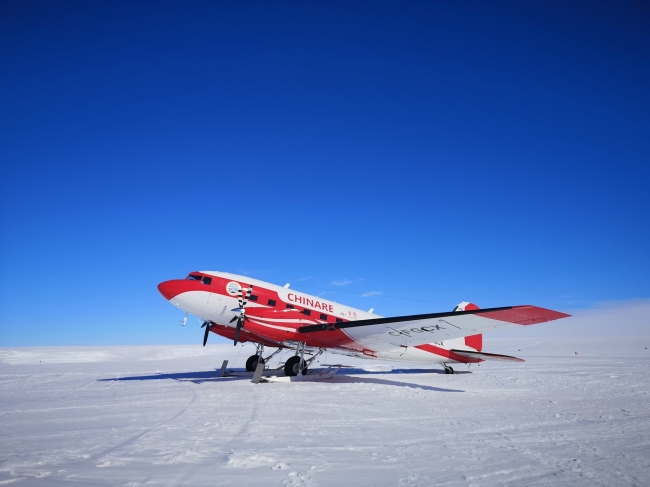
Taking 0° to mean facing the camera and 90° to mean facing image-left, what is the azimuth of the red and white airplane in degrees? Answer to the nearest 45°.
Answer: approximately 45°
